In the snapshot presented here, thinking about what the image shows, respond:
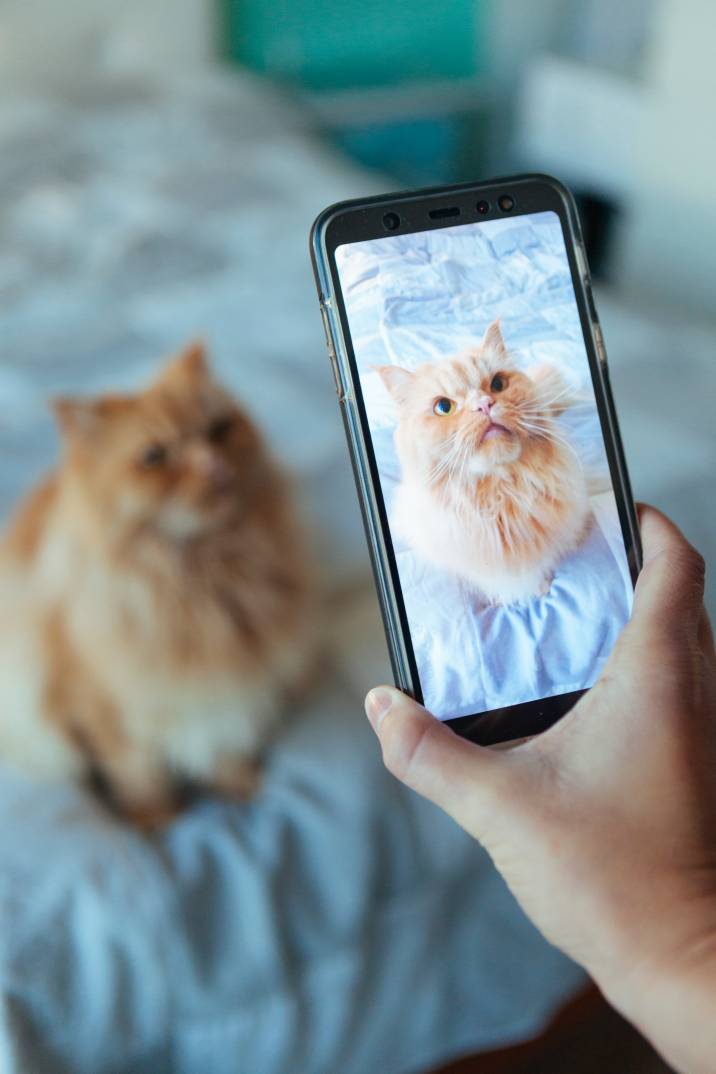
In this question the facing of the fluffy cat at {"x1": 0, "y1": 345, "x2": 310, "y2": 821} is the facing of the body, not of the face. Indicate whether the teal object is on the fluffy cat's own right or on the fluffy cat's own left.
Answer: on the fluffy cat's own left
